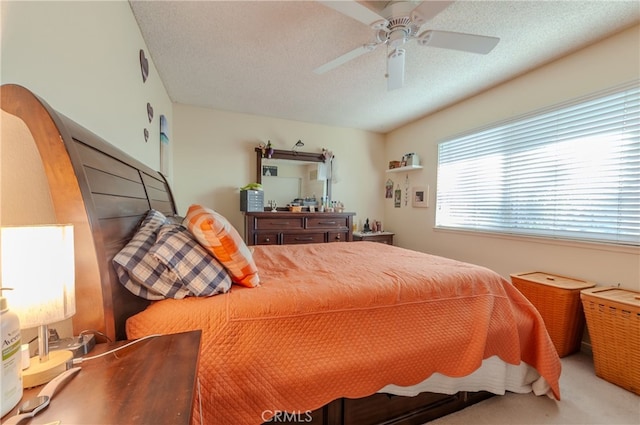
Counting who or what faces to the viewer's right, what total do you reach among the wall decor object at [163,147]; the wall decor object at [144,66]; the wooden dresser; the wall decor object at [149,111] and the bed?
4

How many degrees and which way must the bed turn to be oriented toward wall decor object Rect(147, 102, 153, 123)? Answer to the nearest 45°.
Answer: approximately 135° to its left

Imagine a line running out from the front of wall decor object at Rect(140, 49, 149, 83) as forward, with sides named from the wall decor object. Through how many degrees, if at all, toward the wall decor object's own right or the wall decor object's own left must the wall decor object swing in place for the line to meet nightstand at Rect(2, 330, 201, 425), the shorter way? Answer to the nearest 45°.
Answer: approximately 90° to the wall decor object's own right

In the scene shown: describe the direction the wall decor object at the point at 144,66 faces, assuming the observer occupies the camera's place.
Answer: facing to the right of the viewer

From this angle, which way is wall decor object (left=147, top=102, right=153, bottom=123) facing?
to the viewer's right

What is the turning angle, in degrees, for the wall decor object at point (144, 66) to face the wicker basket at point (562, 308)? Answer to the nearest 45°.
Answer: approximately 45° to its right

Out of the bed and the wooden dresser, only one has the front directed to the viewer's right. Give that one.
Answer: the bed

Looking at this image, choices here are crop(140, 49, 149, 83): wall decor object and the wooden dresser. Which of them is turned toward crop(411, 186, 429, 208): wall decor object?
crop(140, 49, 149, 83): wall decor object

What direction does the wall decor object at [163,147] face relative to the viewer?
to the viewer's right

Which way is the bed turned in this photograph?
to the viewer's right
